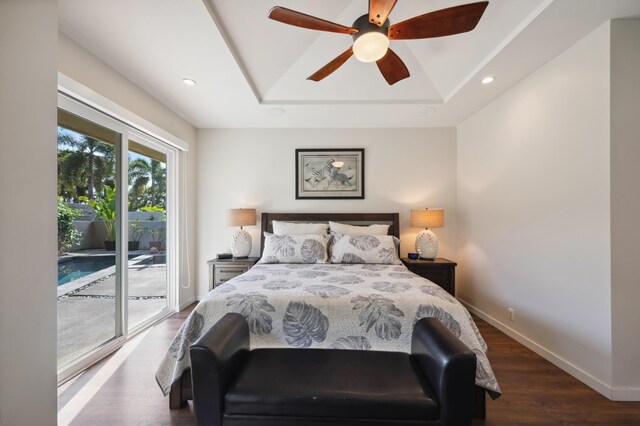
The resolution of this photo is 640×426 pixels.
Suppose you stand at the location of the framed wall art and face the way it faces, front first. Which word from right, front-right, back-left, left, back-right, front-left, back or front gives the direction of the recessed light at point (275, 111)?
front-right

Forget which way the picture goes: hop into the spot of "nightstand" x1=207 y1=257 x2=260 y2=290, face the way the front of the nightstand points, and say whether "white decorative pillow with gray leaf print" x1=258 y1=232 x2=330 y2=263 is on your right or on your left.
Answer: on your left

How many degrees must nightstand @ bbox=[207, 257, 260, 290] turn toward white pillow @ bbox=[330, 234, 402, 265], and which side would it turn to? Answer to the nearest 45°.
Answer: approximately 45° to its left

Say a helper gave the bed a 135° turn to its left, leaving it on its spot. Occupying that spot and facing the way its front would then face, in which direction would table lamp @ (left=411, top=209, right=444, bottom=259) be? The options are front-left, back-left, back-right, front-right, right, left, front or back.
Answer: front

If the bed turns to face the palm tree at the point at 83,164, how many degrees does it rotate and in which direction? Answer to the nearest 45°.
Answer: approximately 90° to its right

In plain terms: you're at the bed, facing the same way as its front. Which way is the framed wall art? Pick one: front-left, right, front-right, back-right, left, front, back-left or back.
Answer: back

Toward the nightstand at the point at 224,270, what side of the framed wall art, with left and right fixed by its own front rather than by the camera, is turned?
right

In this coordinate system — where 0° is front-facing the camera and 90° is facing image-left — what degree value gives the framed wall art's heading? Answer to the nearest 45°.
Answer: approximately 0°

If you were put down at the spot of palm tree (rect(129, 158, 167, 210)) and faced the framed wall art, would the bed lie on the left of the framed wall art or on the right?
right

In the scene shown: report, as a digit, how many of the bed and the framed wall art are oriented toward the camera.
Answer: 2
